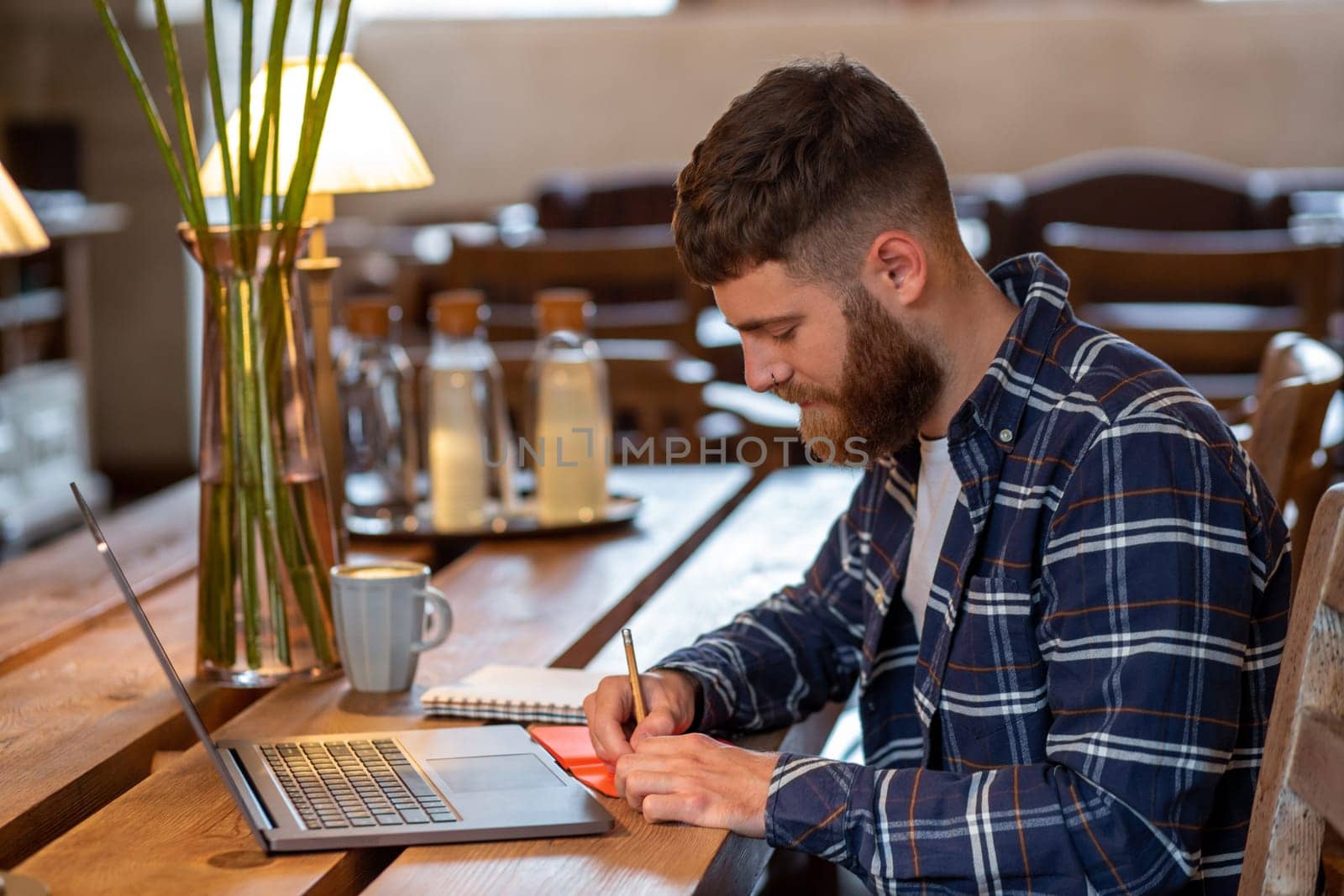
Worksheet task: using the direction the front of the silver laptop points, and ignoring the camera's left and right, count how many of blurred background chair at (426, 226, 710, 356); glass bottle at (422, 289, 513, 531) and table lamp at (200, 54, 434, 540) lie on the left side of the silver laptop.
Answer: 3

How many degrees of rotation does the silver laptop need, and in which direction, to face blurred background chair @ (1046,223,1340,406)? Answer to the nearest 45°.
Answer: approximately 45° to its left

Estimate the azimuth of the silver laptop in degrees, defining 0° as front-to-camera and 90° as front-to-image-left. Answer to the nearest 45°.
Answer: approximately 270°

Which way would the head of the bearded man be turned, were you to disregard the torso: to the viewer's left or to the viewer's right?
to the viewer's left
